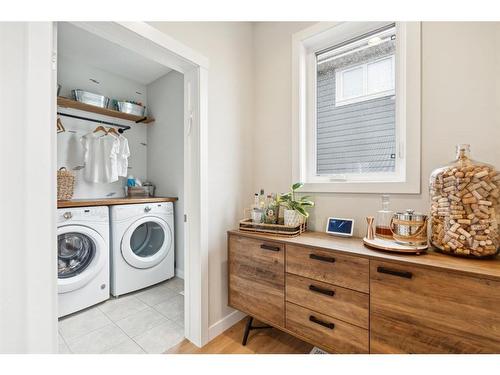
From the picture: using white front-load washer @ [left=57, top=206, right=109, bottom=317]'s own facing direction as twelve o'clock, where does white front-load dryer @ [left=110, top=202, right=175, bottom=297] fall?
white front-load dryer @ [left=110, top=202, right=175, bottom=297] is roughly at 10 o'clock from white front-load washer @ [left=57, top=206, right=109, bottom=317].

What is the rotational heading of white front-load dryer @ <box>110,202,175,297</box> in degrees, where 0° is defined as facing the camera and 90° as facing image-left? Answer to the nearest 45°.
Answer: approximately 315°

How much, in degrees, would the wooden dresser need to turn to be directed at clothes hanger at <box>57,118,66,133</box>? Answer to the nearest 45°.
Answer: approximately 45° to its right

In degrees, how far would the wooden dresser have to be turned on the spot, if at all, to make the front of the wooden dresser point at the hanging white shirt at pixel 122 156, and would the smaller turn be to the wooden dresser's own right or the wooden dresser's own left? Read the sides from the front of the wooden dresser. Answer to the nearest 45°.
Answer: approximately 45° to the wooden dresser's own right
